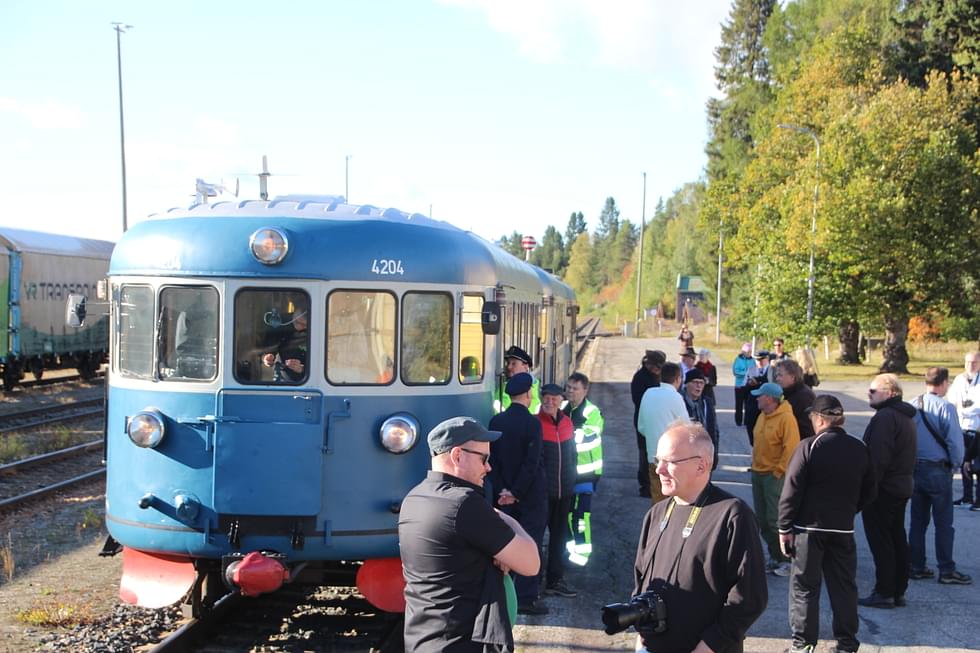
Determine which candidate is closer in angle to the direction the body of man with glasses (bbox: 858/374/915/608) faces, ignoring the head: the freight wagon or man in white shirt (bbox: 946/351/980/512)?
the freight wagon

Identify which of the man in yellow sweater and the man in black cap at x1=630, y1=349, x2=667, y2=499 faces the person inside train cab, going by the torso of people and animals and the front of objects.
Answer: the man in yellow sweater

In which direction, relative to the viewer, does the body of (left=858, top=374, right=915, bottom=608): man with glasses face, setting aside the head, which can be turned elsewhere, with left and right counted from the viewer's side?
facing to the left of the viewer

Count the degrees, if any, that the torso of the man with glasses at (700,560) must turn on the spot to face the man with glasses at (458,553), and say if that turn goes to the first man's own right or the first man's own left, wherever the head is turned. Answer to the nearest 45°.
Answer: approximately 45° to the first man's own right

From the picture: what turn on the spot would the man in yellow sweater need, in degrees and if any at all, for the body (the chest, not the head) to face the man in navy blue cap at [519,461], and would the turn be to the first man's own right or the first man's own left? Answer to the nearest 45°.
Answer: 0° — they already face them

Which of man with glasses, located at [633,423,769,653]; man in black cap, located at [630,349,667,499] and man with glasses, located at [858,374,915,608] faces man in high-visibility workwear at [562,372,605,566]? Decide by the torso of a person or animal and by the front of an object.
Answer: man with glasses, located at [858,374,915,608]

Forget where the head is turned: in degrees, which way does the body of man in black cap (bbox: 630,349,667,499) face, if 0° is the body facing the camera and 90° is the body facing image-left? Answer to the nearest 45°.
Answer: approximately 270°

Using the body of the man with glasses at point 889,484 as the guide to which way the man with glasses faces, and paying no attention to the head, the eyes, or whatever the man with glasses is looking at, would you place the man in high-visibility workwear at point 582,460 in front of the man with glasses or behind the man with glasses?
in front

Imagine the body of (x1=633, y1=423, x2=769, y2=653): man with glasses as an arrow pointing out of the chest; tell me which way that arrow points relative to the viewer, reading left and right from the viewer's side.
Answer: facing the viewer and to the left of the viewer

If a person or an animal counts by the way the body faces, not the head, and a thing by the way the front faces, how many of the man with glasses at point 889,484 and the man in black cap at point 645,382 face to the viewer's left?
1

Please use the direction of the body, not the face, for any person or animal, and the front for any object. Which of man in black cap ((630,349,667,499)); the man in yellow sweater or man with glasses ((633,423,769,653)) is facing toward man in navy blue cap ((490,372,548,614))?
the man in yellow sweater

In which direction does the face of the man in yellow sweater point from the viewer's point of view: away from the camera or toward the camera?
toward the camera
